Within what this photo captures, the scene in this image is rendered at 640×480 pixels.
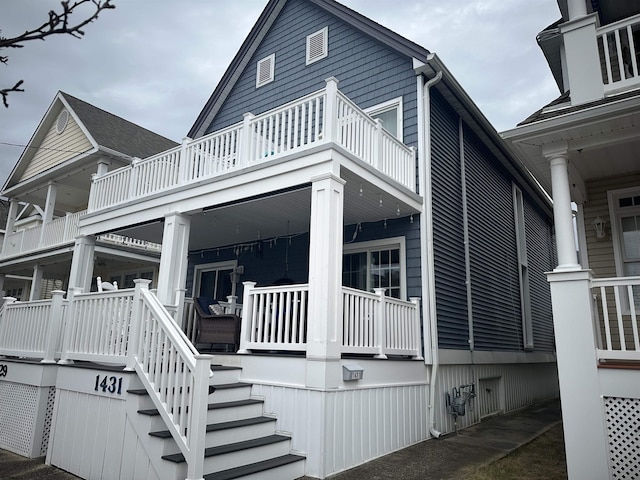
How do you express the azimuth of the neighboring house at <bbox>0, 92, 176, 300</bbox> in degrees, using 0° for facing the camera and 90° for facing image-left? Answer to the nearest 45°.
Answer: approximately 45°

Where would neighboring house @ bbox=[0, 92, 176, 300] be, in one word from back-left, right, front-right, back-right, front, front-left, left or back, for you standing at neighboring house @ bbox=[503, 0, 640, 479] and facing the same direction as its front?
front-right

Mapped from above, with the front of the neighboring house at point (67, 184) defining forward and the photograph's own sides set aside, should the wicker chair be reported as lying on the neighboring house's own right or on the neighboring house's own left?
on the neighboring house's own left

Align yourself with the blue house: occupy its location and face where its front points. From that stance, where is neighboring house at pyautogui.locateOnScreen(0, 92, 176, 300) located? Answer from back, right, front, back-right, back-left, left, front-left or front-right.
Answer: right

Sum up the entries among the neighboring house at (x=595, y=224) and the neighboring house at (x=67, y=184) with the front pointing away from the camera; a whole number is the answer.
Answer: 0

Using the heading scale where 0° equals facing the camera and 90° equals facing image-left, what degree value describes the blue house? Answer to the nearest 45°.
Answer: approximately 45°

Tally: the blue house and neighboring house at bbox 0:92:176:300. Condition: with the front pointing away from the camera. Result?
0

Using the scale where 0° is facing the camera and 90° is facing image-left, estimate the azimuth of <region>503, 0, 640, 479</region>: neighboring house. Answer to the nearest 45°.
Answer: approximately 45°

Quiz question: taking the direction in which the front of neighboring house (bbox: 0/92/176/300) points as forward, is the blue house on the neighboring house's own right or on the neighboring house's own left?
on the neighboring house's own left

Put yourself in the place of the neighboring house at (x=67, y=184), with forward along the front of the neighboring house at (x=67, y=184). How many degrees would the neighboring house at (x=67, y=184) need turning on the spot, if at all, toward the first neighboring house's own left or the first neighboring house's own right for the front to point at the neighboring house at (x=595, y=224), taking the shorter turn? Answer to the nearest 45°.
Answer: approximately 90° to the first neighboring house's own left
